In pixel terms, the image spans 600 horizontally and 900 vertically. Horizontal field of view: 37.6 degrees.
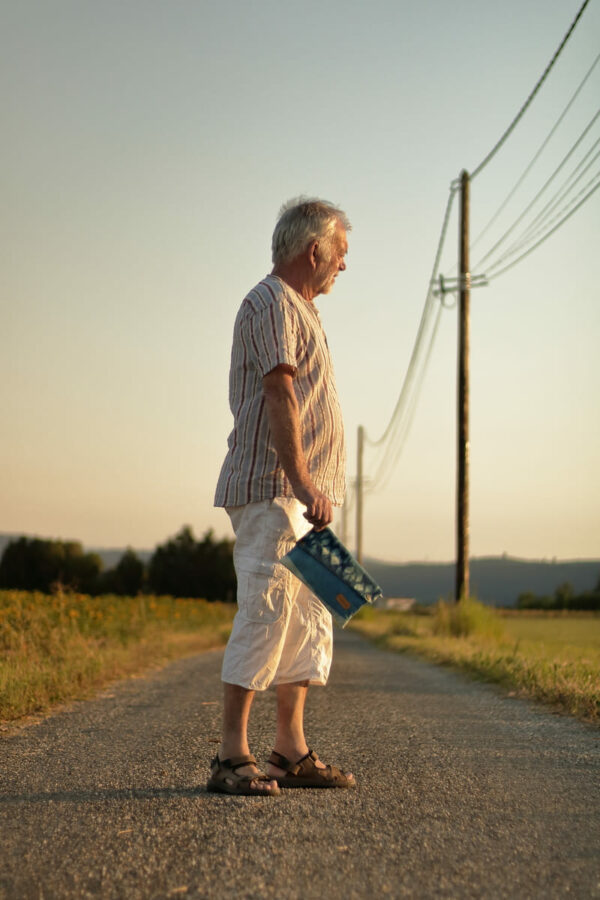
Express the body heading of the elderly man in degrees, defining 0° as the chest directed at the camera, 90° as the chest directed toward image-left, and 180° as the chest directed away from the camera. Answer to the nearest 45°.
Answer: approximately 270°

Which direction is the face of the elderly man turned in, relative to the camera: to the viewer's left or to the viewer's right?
to the viewer's right
